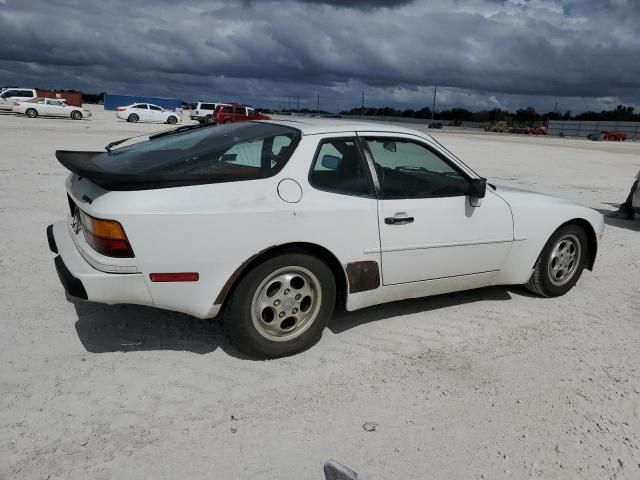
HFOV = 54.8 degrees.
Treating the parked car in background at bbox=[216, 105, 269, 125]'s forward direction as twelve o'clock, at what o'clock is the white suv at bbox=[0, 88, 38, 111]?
The white suv is roughly at 6 o'clock from the parked car in background.

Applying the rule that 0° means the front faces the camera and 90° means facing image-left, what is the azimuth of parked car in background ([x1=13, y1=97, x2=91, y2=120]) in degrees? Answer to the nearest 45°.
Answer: approximately 270°

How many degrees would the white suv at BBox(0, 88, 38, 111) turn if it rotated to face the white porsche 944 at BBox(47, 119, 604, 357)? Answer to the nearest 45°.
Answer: approximately 90° to its left

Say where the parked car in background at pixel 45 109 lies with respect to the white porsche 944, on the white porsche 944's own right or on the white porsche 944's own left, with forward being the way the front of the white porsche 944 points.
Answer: on the white porsche 944's own left

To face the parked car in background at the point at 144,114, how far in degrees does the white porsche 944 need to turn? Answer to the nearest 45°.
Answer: approximately 45° to its left

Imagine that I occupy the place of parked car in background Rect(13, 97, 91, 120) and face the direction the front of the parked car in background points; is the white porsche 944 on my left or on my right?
on my right
